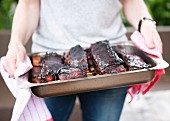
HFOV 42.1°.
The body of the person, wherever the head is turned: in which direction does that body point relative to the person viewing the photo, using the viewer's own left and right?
facing the viewer
